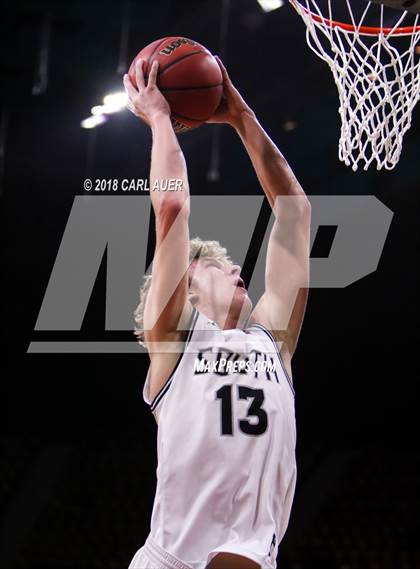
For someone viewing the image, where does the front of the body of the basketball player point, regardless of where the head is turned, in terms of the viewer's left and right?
facing the viewer and to the right of the viewer

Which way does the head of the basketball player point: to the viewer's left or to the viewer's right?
to the viewer's right
